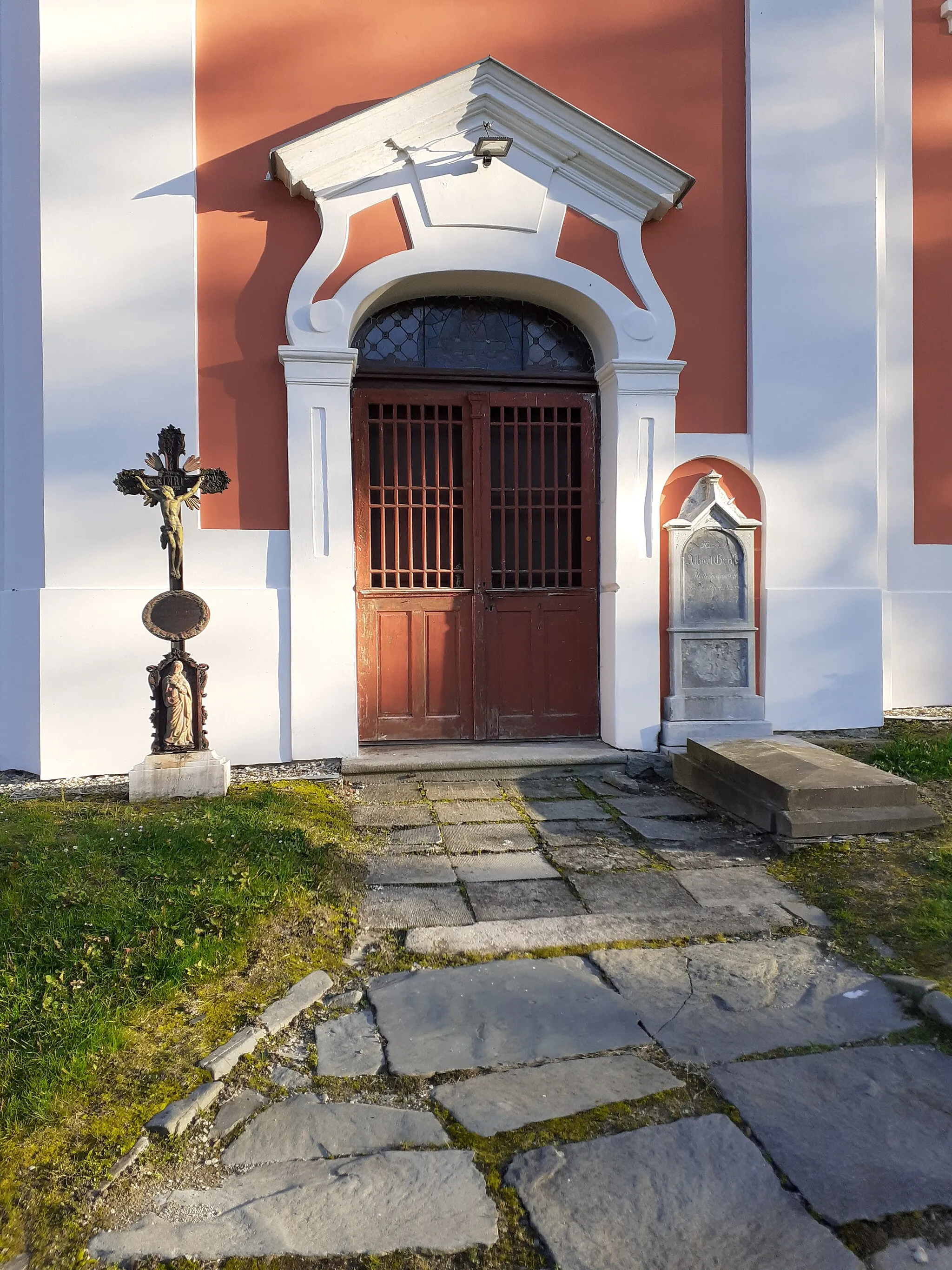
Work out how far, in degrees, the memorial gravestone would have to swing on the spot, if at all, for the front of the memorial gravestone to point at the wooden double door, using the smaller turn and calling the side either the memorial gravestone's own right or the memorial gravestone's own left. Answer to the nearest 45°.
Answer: approximately 90° to the memorial gravestone's own right

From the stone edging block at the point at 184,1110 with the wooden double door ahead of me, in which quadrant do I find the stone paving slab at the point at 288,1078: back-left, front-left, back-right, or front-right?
front-right

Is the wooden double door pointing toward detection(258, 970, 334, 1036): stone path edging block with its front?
yes

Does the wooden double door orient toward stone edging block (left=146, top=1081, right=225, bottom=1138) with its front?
yes

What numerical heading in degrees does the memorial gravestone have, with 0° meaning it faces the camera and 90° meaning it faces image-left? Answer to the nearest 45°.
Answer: approximately 0°

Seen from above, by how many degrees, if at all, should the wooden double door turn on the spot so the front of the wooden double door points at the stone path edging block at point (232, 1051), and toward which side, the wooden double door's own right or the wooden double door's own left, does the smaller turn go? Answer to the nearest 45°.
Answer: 0° — it already faces it

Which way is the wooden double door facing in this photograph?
toward the camera

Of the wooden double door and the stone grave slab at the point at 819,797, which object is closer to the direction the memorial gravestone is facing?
the stone grave slab

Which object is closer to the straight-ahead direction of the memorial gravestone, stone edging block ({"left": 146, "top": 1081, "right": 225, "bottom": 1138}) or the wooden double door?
the stone edging block

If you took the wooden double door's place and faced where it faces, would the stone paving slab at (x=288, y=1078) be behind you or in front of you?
in front

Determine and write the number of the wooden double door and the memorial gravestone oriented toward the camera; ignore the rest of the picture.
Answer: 2

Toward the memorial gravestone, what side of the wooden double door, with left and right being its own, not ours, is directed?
left

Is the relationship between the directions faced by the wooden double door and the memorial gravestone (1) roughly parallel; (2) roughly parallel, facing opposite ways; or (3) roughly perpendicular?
roughly parallel
